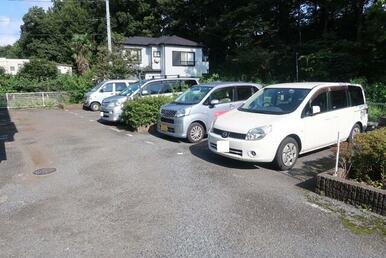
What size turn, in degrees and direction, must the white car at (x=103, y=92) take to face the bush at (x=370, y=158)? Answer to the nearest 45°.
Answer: approximately 45° to its left

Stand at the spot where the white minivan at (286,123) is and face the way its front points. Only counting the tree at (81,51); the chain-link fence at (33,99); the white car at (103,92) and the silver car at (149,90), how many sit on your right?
4

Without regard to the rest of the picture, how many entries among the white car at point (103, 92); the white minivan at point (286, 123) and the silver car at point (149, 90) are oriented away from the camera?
0

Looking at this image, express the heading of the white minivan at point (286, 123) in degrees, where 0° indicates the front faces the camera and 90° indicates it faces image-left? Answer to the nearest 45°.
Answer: approximately 45°

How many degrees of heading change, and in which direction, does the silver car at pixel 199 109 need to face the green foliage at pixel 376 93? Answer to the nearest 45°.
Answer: approximately 180°

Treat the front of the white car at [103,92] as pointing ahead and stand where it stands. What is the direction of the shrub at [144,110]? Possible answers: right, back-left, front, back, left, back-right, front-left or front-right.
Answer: front-left

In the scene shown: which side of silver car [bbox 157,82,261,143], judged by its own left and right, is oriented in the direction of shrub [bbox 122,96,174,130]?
right

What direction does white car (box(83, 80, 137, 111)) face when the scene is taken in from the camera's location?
facing the viewer and to the left of the viewer

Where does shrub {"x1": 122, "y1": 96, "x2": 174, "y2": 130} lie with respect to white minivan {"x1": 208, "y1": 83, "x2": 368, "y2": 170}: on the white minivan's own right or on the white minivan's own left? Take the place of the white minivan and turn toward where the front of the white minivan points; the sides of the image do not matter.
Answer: on the white minivan's own right

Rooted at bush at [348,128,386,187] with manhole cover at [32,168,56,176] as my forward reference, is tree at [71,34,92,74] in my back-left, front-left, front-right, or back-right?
front-right

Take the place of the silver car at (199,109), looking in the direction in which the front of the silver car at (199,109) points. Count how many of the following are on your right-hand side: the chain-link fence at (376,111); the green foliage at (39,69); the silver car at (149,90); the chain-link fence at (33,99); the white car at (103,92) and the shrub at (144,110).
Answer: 5

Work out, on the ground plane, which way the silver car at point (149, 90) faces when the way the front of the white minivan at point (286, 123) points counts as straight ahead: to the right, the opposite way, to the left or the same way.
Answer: the same way

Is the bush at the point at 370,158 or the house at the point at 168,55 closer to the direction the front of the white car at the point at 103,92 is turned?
the bush

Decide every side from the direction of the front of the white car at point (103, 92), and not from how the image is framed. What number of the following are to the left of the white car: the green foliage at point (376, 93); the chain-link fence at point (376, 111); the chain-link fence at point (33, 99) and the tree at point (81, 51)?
2

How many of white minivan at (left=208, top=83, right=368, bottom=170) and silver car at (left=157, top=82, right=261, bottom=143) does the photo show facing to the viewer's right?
0

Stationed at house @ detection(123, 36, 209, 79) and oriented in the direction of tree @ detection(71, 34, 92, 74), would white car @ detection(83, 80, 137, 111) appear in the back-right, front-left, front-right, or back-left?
front-left

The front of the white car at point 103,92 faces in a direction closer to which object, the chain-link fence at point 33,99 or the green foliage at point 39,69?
the chain-link fence

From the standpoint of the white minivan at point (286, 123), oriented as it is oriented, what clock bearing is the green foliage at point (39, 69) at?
The green foliage is roughly at 3 o'clock from the white minivan.

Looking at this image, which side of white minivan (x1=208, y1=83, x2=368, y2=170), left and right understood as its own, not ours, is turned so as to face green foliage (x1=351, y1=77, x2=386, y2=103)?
back

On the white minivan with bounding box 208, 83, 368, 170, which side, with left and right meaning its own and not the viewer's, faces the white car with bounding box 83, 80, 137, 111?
right
